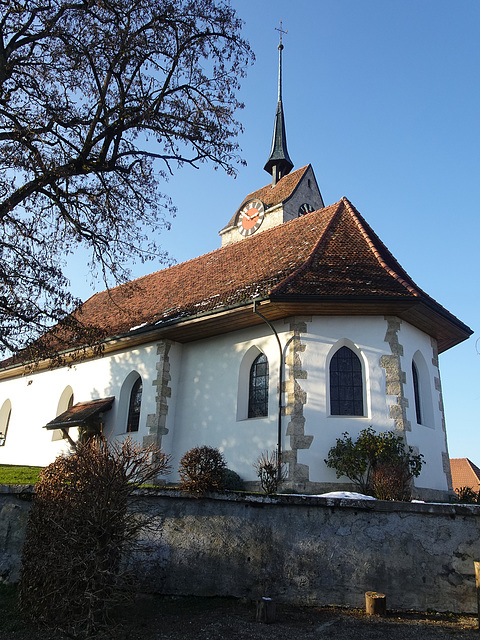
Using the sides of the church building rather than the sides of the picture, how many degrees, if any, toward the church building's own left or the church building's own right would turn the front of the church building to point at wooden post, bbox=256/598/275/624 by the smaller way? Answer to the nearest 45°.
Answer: approximately 135° to the church building's own left

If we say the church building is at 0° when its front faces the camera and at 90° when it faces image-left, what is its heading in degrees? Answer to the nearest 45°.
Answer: approximately 135°

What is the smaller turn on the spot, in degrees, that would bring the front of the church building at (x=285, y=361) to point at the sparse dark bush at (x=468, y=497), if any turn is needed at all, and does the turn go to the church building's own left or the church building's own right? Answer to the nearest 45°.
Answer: approximately 135° to the church building's own right

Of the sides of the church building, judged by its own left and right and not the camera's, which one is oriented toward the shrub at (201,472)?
left

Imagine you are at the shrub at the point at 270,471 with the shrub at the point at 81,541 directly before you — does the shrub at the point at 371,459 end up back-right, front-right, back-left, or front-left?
back-left

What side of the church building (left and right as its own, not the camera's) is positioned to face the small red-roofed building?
back

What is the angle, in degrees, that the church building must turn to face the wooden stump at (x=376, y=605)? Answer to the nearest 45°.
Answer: approximately 135° to its left
